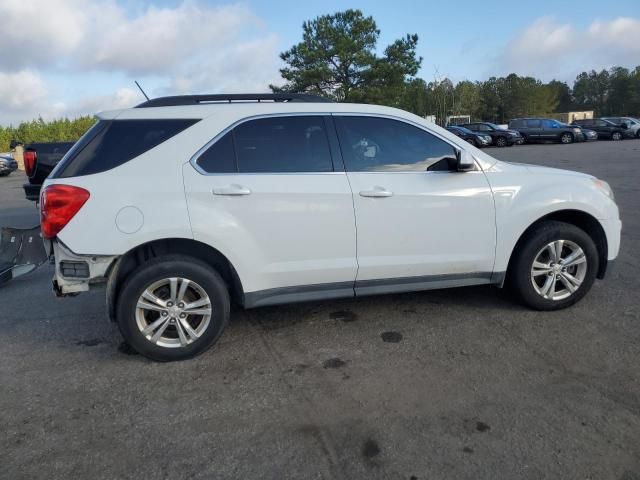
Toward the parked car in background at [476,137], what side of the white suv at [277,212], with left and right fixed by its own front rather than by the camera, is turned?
left

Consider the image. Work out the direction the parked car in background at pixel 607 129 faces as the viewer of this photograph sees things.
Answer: facing to the right of the viewer

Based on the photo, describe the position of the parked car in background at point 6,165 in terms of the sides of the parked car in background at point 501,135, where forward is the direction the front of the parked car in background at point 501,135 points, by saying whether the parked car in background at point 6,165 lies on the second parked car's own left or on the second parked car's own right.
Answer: on the second parked car's own right

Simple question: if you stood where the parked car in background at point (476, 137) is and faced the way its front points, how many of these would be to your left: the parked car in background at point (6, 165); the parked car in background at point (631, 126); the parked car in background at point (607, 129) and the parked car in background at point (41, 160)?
2

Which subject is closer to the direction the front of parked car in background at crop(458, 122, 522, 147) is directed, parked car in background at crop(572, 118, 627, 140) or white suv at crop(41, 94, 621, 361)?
the white suv

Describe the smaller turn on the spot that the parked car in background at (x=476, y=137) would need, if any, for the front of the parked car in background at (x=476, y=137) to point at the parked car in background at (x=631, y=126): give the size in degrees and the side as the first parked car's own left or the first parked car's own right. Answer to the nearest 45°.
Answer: approximately 90° to the first parked car's own left

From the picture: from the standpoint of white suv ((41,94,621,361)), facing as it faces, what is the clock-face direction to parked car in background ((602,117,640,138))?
The parked car in background is roughly at 10 o'clock from the white suv.

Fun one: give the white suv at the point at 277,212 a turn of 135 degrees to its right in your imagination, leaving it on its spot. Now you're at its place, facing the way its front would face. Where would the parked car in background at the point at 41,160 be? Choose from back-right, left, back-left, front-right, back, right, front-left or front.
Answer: right

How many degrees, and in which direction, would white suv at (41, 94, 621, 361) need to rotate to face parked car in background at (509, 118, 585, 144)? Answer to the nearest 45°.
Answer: approximately 45° to its left

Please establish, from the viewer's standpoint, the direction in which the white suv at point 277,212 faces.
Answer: facing to the right of the viewer

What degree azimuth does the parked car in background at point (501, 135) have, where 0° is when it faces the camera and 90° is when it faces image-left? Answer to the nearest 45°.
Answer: approximately 315°

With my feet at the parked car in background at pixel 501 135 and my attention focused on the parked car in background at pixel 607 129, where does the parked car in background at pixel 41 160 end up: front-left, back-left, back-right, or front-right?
back-right
